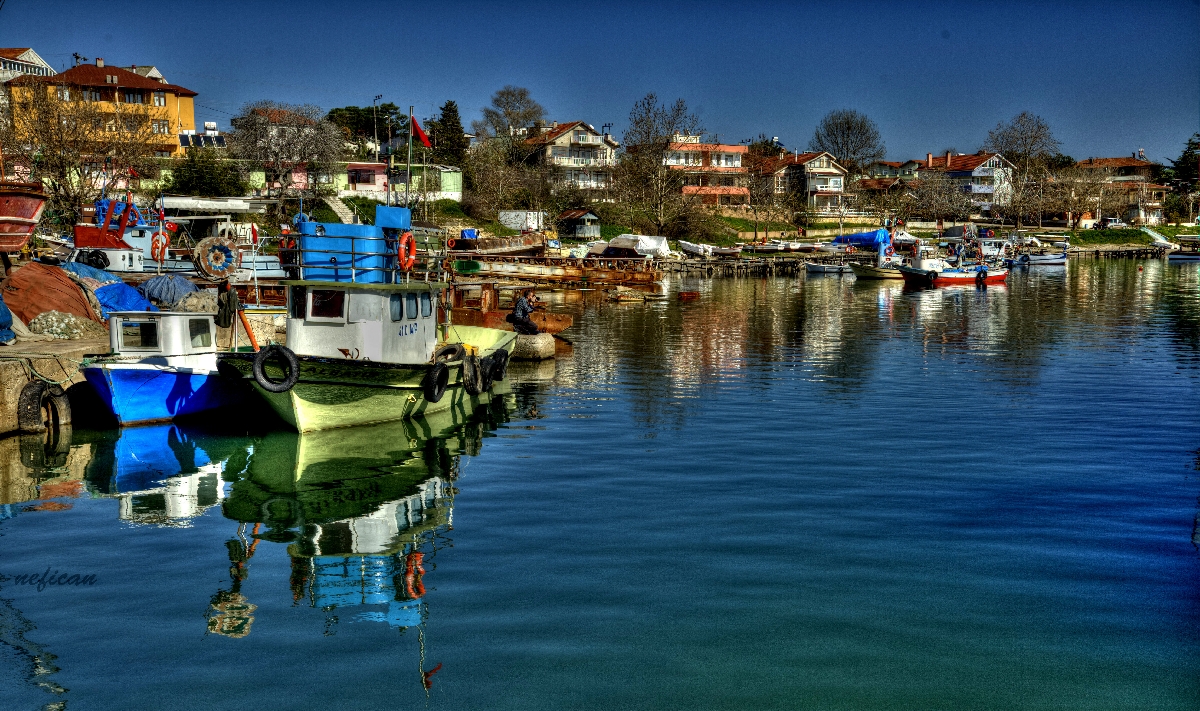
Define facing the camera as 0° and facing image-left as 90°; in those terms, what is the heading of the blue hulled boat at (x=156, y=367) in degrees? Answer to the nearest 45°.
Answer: approximately 45°

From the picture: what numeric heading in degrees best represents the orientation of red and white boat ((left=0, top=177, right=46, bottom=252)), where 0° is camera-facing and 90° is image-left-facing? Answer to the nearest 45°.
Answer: approximately 270°
